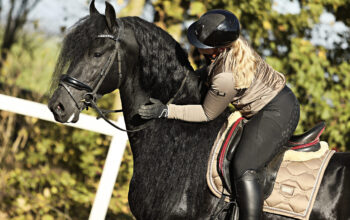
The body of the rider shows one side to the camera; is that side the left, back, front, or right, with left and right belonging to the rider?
left

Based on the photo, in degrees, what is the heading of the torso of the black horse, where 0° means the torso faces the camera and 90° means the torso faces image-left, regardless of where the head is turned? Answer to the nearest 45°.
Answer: approximately 90°

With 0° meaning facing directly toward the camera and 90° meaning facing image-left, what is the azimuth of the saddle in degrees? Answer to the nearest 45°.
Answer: approximately 90°

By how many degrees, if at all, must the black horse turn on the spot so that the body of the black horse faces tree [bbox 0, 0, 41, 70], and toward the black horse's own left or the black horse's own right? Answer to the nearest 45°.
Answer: approximately 45° to the black horse's own right

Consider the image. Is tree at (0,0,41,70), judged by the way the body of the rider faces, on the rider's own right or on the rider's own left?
on the rider's own right

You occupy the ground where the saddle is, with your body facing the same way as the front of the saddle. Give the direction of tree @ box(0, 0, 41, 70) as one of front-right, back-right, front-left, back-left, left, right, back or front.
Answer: front-right

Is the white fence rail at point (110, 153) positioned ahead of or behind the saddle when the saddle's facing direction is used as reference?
ahead
